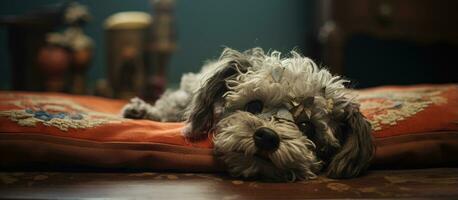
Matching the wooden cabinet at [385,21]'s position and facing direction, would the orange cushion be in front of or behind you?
in front

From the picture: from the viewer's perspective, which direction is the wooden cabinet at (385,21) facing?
toward the camera

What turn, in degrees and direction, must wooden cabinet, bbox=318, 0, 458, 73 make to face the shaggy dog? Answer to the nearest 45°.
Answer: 0° — it already faces it
